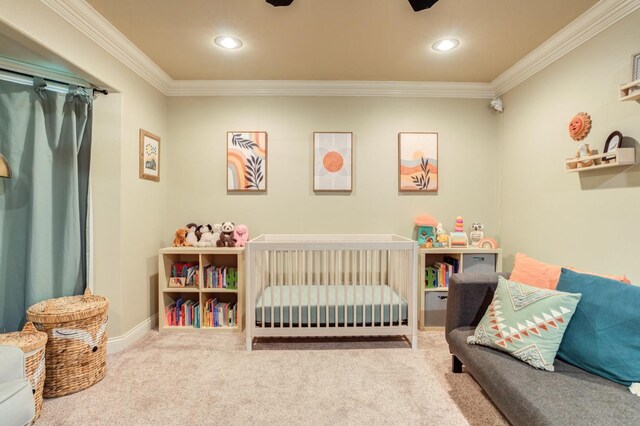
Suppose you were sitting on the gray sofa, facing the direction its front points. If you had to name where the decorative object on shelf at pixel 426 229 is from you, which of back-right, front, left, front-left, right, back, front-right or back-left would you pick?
right

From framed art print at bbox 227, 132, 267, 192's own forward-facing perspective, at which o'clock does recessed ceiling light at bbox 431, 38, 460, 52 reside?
The recessed ceiling light is roughly at 10 o'clock from the framed art print.

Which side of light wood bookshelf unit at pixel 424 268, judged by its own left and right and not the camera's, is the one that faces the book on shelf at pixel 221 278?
right

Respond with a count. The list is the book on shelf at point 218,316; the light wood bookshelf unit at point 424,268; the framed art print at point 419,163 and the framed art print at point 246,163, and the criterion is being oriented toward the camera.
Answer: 4

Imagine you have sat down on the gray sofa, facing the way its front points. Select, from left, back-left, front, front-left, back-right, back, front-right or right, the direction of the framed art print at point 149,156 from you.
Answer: front-right

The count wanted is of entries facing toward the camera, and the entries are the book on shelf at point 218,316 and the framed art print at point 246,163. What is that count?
2

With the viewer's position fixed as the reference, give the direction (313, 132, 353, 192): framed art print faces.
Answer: facing the viewer

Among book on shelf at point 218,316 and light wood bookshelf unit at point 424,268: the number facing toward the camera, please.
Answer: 2

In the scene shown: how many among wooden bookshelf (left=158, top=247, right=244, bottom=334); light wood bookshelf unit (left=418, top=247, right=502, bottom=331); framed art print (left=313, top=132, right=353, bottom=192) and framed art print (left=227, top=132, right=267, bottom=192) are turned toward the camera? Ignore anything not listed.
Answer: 4

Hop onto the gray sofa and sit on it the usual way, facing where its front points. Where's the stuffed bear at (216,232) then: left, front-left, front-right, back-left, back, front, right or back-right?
front-right

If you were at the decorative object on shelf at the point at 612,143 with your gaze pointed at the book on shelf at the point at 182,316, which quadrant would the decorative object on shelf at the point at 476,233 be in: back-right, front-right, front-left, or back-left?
front-right

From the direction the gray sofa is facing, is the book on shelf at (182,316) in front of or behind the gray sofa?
in front

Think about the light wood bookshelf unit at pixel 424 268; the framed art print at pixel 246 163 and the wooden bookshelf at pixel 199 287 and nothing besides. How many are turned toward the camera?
3

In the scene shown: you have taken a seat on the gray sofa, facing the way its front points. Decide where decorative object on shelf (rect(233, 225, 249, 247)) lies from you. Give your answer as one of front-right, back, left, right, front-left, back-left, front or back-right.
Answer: front-right
